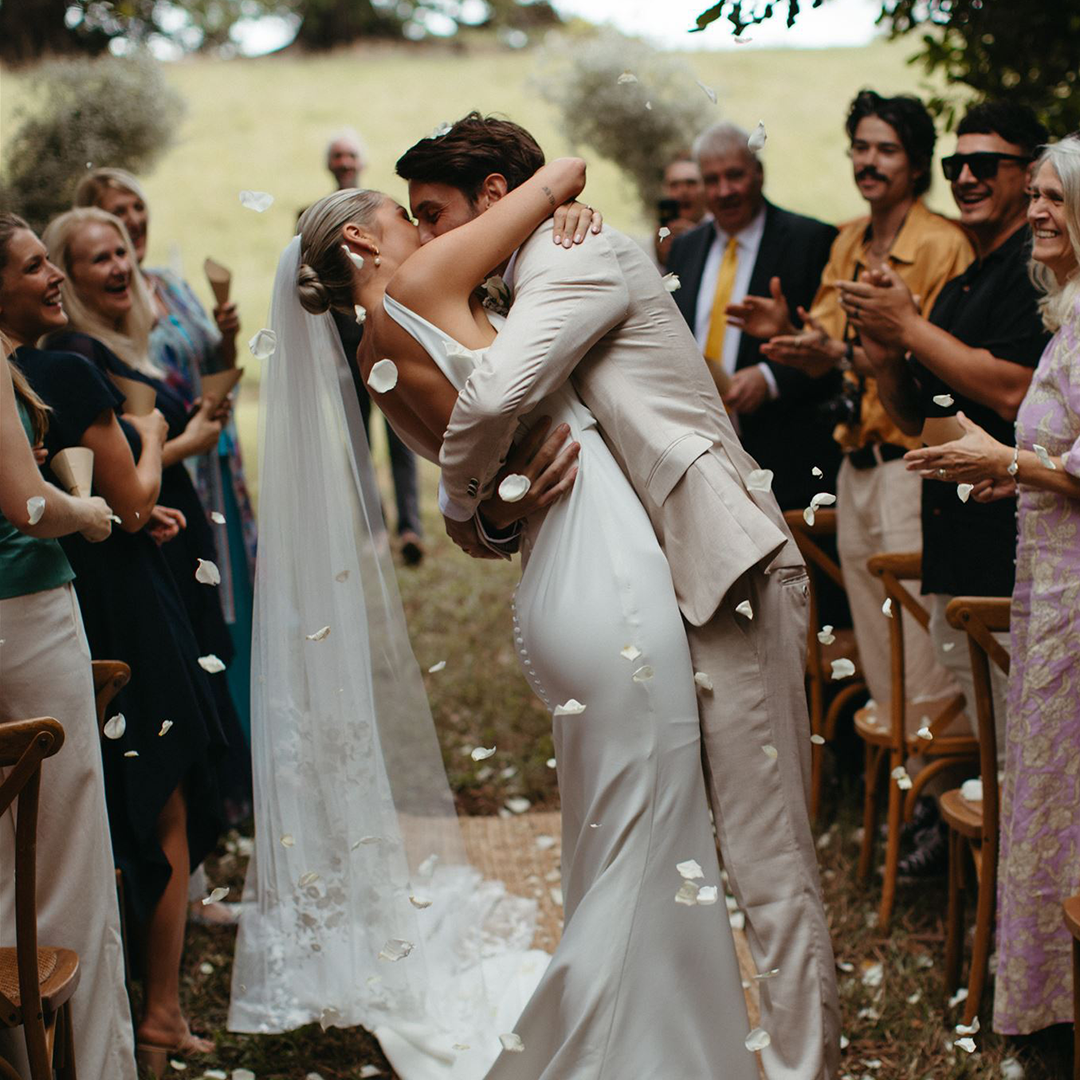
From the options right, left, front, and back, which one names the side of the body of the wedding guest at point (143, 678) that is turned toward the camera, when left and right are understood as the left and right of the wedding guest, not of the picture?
right

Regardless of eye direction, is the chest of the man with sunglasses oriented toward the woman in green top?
yes

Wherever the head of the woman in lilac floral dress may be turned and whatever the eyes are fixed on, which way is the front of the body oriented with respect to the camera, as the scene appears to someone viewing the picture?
to the viewer's left

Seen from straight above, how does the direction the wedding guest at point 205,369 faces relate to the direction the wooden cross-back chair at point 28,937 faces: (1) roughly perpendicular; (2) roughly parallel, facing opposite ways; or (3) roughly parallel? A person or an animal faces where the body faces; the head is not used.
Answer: roughly perpendicular

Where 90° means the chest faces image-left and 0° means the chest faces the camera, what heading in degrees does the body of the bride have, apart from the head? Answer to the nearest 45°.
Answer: approximately 270°

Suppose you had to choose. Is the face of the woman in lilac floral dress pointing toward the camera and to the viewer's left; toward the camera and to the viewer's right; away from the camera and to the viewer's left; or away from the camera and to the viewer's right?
toward the camera and to the viewer's left

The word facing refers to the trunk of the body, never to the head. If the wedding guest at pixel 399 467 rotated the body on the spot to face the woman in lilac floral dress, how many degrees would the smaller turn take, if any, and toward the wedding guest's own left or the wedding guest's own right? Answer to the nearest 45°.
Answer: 0° — they already face them

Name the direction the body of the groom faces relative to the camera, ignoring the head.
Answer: to the viewer's left

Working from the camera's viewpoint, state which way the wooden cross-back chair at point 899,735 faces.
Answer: facing away from the viewer and to the left of the viewer

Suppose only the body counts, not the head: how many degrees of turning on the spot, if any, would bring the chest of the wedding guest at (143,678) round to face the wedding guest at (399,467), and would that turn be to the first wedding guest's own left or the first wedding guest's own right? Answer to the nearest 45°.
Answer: approximately 90° to the first wedding guest's own left

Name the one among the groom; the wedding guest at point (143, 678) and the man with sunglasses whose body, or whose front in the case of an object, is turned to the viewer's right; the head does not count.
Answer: the wedding guest

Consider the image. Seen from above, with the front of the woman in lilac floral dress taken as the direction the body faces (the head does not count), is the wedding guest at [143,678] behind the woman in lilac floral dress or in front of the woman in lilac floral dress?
in front
